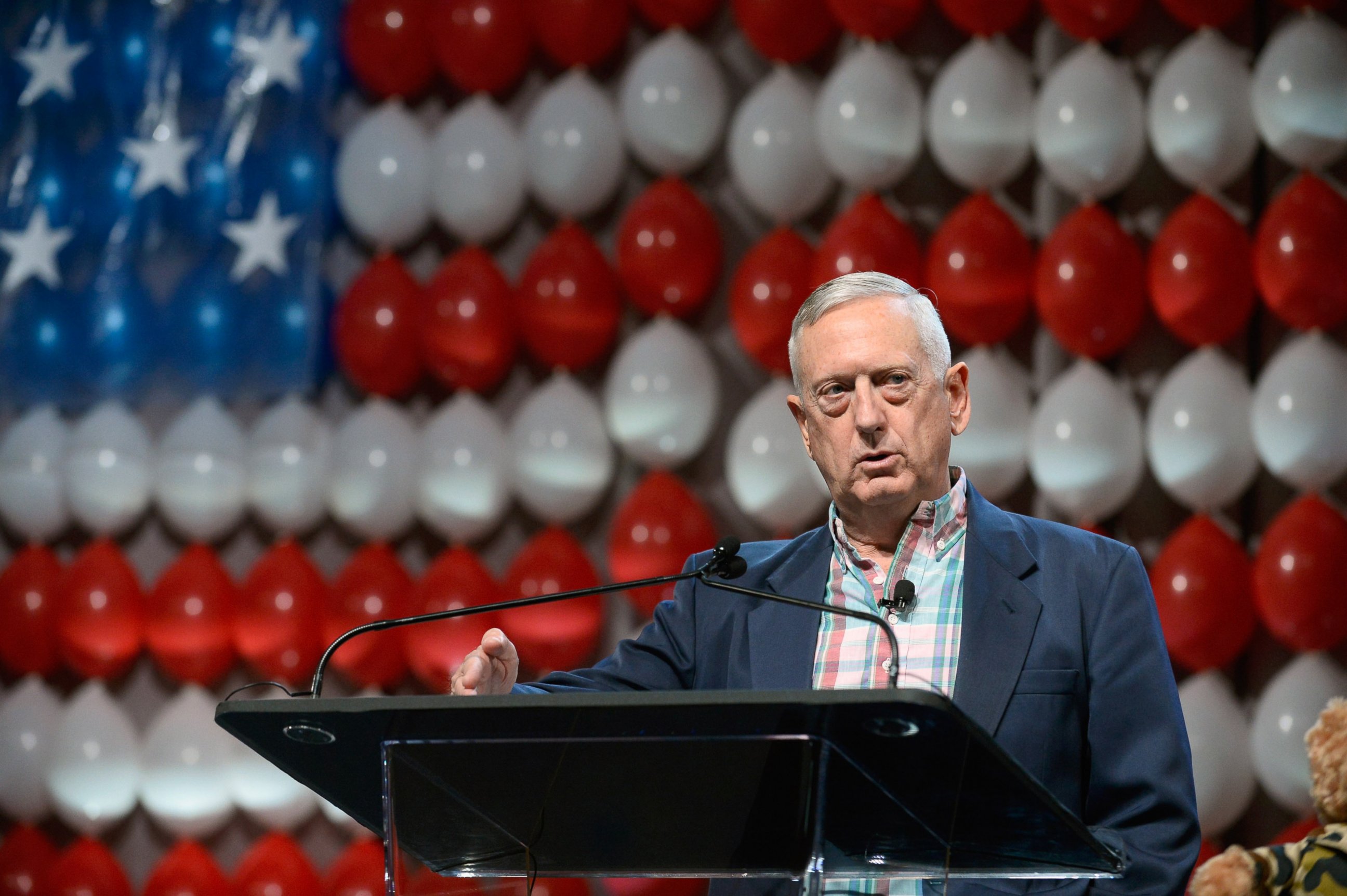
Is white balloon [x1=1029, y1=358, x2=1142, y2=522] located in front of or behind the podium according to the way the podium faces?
behind

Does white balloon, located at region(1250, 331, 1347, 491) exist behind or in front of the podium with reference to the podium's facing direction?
behind

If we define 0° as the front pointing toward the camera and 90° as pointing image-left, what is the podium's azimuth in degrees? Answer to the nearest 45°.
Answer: approximately 45°

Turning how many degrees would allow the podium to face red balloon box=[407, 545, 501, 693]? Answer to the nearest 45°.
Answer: approximately 135° to its right

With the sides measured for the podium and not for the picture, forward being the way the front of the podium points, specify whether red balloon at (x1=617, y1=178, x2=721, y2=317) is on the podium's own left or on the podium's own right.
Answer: on the podium's own right
